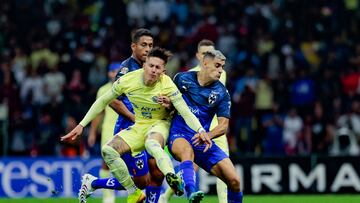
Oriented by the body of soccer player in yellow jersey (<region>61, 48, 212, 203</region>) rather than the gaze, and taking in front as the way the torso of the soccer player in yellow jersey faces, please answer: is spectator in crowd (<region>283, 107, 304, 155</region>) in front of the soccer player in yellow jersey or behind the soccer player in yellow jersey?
behind

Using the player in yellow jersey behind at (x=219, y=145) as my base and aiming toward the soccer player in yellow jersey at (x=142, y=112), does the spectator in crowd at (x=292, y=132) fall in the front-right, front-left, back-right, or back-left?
back-right

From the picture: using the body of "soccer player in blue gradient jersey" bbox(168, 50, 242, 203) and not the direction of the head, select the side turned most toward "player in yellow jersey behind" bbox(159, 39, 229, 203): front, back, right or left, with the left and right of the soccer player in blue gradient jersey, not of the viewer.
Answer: back

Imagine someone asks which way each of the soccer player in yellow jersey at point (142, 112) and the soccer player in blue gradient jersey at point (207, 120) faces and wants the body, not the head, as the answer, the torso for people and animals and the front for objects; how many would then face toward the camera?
2

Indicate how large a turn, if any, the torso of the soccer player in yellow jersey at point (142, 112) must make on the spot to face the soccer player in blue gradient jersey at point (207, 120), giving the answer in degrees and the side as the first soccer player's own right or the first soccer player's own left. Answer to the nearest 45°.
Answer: approximately 90° to the first soccer player's own left

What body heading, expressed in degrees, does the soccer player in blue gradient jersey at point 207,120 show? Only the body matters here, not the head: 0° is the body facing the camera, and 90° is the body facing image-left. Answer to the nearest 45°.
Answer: approximately 0°
